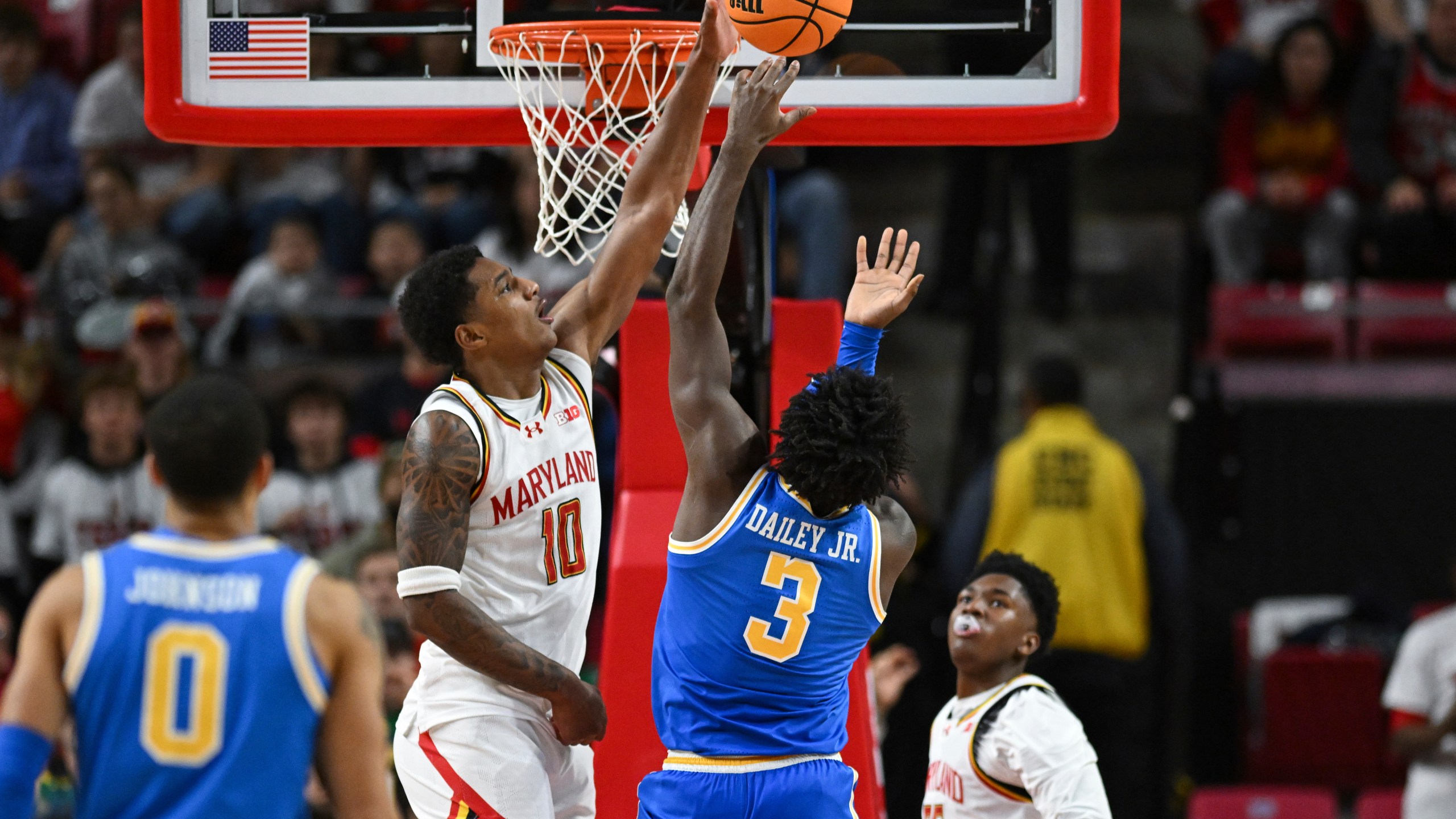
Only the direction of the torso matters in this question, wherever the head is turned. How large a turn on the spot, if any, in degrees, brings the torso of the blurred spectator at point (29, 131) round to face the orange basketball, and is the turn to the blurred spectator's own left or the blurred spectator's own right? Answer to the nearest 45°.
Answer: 0° — they already face it

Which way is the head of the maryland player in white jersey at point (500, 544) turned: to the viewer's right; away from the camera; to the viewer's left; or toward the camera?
to the viewer's right

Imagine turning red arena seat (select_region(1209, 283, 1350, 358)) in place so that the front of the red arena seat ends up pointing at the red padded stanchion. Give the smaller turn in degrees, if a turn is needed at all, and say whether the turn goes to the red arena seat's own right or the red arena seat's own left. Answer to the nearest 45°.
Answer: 0° — it already faces it

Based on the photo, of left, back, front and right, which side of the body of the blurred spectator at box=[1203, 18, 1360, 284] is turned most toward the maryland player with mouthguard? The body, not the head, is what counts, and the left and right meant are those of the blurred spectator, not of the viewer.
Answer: front

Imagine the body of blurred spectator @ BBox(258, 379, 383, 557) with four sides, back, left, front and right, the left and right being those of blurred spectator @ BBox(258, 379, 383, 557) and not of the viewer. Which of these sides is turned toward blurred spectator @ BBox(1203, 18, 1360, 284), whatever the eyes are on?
left

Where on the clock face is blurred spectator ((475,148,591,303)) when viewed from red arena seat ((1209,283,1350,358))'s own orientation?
The blurred spectator is roughly at 2 o'clock from the red arena seat.

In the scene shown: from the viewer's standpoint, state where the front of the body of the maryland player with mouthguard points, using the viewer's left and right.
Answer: facing the viewer and to the left of the viewer

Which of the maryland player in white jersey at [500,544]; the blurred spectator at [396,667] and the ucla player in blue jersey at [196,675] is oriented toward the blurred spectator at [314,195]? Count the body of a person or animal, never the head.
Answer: the ucla player in blue jersey

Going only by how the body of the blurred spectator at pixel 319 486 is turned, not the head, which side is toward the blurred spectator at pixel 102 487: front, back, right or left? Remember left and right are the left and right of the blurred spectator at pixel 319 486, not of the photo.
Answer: right

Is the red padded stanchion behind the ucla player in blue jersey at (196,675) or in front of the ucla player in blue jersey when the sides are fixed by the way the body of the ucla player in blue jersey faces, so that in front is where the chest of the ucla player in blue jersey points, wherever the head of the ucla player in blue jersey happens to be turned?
in front

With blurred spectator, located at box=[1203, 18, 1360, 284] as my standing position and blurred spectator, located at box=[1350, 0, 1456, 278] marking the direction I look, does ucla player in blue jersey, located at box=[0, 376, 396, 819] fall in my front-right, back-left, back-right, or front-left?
back-right

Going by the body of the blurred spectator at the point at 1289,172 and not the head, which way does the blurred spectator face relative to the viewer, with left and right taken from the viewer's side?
facing the viewer

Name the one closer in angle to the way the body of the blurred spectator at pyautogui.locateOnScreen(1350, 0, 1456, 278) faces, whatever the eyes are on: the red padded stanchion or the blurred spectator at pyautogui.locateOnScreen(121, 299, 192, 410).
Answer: the red padded stanchion

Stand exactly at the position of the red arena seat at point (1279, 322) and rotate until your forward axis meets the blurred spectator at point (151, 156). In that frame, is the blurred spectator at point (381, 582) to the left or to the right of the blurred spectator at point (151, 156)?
left
